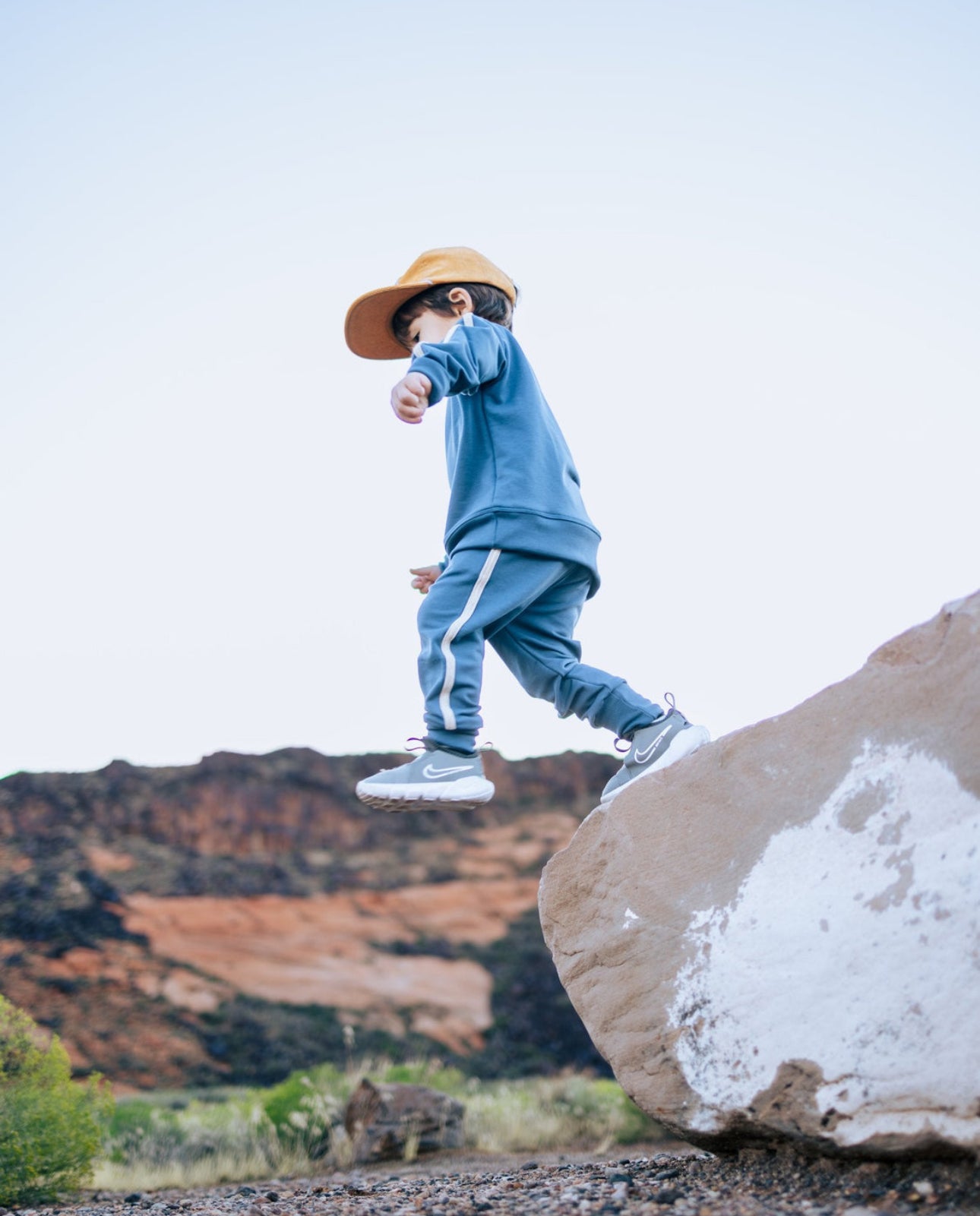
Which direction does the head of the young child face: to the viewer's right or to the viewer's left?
to the viewer's left

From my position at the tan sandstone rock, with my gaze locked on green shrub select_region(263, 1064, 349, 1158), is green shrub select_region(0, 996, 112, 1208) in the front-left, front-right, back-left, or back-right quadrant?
front-left

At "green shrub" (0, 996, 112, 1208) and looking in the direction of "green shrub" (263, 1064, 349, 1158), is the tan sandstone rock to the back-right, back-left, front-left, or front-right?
back-right

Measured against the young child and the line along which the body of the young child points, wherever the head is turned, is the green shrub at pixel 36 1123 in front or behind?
in front

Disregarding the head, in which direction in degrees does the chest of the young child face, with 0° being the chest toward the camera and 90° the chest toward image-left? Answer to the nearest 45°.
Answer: approximately 90°

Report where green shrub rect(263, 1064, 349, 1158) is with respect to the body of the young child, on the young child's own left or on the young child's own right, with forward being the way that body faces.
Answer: on the young child's own right
